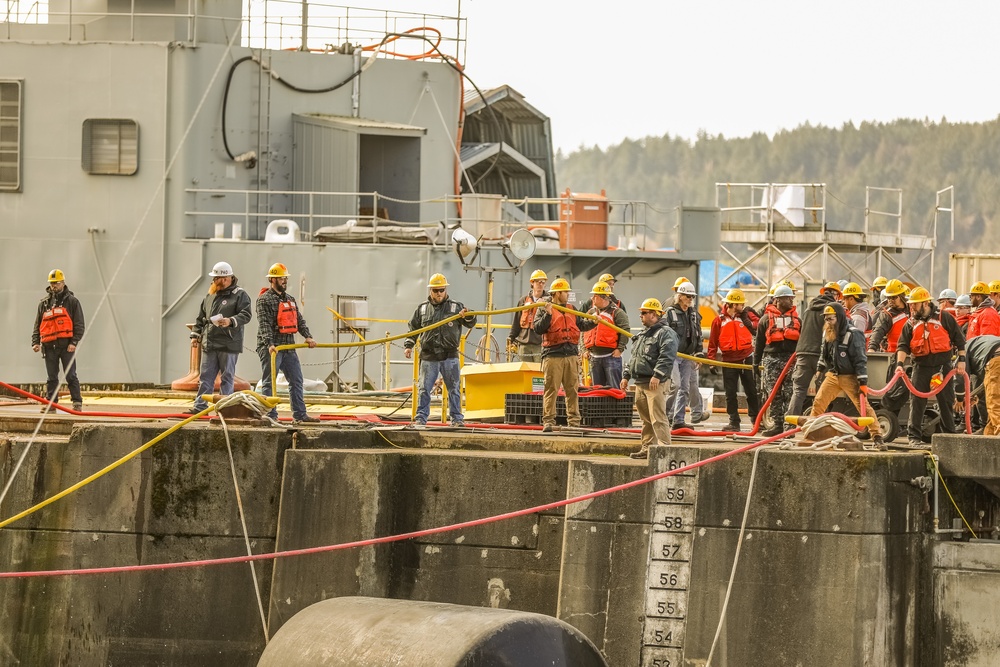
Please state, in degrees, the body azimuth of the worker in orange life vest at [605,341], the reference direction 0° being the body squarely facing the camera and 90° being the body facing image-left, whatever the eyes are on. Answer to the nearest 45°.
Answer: approximately 45°

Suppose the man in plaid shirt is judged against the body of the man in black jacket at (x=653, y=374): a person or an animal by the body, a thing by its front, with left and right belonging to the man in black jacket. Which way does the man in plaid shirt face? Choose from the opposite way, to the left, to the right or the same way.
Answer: to the left

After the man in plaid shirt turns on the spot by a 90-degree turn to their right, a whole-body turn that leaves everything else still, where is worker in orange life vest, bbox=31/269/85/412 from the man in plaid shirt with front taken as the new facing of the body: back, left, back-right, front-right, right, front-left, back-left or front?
right

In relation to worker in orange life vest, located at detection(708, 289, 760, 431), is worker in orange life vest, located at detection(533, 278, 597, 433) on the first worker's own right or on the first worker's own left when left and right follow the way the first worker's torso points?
on the first worker's own right

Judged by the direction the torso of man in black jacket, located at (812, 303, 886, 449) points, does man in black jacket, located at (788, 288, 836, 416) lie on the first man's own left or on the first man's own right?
on the first man's own right
